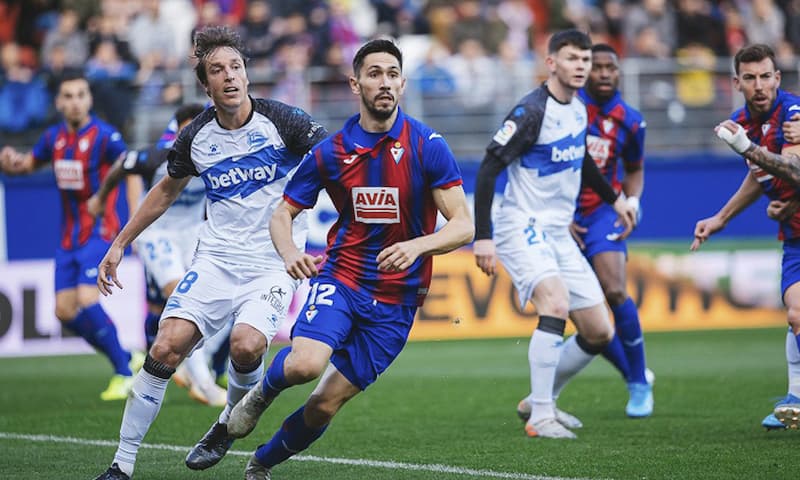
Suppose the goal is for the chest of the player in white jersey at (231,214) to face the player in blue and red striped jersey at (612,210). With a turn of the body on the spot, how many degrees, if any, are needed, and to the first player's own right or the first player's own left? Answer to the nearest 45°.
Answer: approximately 135° to the first player's own left

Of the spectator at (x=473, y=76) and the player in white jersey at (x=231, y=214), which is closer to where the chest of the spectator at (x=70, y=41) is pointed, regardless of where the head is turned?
the player in white jersey

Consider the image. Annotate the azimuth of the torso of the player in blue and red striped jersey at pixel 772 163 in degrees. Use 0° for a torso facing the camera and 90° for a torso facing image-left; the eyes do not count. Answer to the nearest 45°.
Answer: approximately 45°

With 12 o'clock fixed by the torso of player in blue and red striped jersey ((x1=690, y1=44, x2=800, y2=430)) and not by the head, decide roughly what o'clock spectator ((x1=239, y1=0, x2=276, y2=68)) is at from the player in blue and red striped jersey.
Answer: The spectator is roughly at 3 o'clock from the player in blue and red striped jersey.

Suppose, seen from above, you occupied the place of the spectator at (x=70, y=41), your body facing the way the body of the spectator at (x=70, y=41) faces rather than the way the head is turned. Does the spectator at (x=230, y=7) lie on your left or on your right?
on your left

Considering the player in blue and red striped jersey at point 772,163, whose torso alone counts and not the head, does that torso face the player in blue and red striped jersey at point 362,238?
yes

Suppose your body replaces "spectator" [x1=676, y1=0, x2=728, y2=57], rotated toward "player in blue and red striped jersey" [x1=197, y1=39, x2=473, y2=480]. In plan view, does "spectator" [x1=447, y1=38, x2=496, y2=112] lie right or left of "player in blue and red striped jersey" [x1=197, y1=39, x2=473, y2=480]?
right
